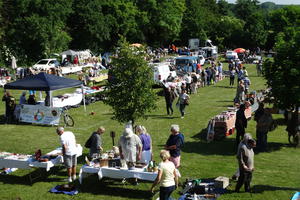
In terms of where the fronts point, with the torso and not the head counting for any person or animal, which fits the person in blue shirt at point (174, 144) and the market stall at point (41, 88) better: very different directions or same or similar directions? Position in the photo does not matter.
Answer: same or similar directions

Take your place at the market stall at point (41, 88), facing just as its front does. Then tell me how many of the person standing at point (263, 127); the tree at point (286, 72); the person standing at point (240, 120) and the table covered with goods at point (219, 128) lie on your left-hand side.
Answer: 4

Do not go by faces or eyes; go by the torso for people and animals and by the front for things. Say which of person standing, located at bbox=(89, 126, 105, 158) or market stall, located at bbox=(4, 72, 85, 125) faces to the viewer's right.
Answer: the person standing

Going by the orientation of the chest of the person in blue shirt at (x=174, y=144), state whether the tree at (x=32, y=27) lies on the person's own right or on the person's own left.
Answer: on the person's own right

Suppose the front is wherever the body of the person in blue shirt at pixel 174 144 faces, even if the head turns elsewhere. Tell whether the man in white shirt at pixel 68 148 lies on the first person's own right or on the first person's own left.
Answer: on the first person's own right

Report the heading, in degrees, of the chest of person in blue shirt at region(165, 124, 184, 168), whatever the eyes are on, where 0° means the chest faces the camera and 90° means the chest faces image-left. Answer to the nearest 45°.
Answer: approximately 45°

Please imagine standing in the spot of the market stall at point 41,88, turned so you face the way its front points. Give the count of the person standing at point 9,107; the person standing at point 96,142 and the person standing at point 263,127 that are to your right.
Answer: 1

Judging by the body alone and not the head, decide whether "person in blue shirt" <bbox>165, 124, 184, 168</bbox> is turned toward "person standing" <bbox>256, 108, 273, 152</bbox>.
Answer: no

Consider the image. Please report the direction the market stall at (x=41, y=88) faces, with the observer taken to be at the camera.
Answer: facing the viewer and to the left of the viewer

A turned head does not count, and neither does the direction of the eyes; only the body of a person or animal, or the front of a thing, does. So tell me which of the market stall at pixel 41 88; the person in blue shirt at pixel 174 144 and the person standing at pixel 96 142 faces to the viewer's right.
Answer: the person standing

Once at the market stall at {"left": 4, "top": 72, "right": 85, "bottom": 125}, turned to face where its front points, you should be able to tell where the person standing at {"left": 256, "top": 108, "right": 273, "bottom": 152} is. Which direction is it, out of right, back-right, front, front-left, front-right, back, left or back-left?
left

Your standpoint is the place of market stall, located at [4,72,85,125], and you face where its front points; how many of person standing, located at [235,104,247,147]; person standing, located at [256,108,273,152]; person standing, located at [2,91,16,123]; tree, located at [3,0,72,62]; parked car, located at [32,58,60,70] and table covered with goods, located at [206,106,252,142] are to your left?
3

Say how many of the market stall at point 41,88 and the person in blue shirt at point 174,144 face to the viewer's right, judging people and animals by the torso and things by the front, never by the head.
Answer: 0

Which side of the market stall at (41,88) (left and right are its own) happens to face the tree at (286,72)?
left

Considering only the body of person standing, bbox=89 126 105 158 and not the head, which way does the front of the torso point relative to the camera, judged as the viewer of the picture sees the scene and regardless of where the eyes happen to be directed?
to the viewer's right

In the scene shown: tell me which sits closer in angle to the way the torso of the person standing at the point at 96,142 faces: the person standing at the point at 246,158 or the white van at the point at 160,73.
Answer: the person standing
